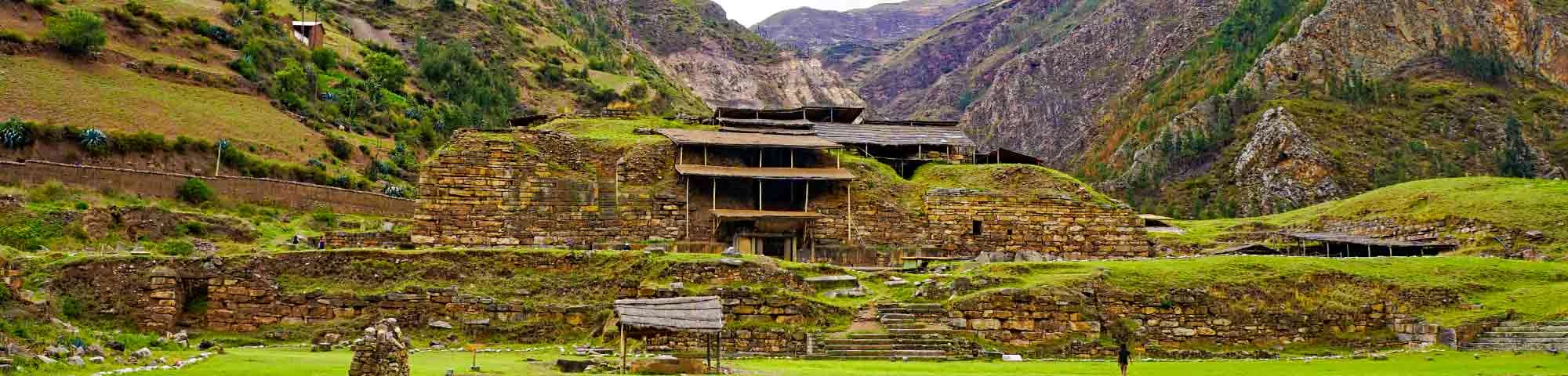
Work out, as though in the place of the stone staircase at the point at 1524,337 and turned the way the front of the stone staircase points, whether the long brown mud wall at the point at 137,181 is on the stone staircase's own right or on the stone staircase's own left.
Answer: on the stone staircase's own right

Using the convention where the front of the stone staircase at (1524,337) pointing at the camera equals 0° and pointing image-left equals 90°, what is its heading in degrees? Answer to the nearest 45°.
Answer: approximately 0°

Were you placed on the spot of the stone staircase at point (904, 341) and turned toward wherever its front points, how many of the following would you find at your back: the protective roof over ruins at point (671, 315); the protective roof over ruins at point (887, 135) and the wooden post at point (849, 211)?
2

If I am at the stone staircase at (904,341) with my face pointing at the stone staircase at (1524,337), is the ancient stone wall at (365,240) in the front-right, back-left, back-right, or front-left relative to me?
back-left

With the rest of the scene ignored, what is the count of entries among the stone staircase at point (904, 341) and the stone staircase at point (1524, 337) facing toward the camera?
2

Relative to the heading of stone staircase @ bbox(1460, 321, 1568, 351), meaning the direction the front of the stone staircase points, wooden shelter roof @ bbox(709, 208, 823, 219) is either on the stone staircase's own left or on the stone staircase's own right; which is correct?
on the stone staircase's own right
